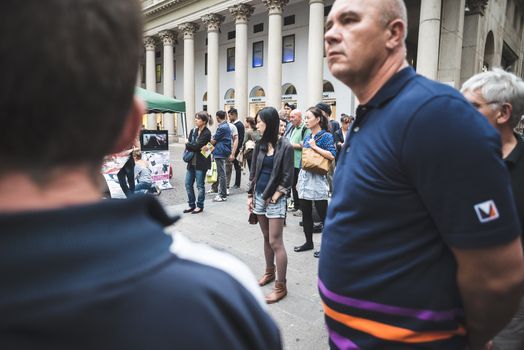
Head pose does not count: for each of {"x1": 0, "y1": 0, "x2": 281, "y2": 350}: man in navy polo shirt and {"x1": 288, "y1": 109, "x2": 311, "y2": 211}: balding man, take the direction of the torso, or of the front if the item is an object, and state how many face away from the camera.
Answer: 1

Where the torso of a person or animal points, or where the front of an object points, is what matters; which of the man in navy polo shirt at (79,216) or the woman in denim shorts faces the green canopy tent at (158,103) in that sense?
the man in navy polo shirt

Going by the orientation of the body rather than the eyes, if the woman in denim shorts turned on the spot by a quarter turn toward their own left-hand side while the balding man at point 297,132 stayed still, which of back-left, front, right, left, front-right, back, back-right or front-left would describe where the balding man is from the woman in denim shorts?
back-left

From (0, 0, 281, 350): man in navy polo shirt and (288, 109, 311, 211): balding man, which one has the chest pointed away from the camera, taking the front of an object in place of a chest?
the man in navy polo shirt

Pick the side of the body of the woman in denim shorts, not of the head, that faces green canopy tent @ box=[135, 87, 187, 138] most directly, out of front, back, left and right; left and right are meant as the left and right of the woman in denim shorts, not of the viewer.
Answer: right

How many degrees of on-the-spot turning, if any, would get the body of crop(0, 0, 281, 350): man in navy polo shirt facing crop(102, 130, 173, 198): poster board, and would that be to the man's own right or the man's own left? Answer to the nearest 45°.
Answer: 0° — they already face it

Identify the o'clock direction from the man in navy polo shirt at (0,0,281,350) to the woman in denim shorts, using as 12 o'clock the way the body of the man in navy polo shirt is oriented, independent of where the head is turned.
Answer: The woman in denim shorts is roughly at 1 o'clock from the man in navy polo shirt.

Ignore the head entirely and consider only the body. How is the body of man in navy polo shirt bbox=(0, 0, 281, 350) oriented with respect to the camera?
away from the camera

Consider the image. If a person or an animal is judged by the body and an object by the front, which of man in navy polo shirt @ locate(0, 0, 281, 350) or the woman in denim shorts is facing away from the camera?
the man in navy polo shirt

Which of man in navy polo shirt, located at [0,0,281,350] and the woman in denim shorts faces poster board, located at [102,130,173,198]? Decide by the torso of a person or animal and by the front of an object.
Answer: the man in navy polo shirt

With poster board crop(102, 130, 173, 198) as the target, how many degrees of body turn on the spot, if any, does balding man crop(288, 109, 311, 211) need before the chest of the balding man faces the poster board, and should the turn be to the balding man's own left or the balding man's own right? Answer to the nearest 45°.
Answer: approximately 90° to the balding man's own right

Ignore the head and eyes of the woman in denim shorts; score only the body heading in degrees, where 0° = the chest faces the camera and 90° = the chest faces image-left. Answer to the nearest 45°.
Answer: approximately 45°
